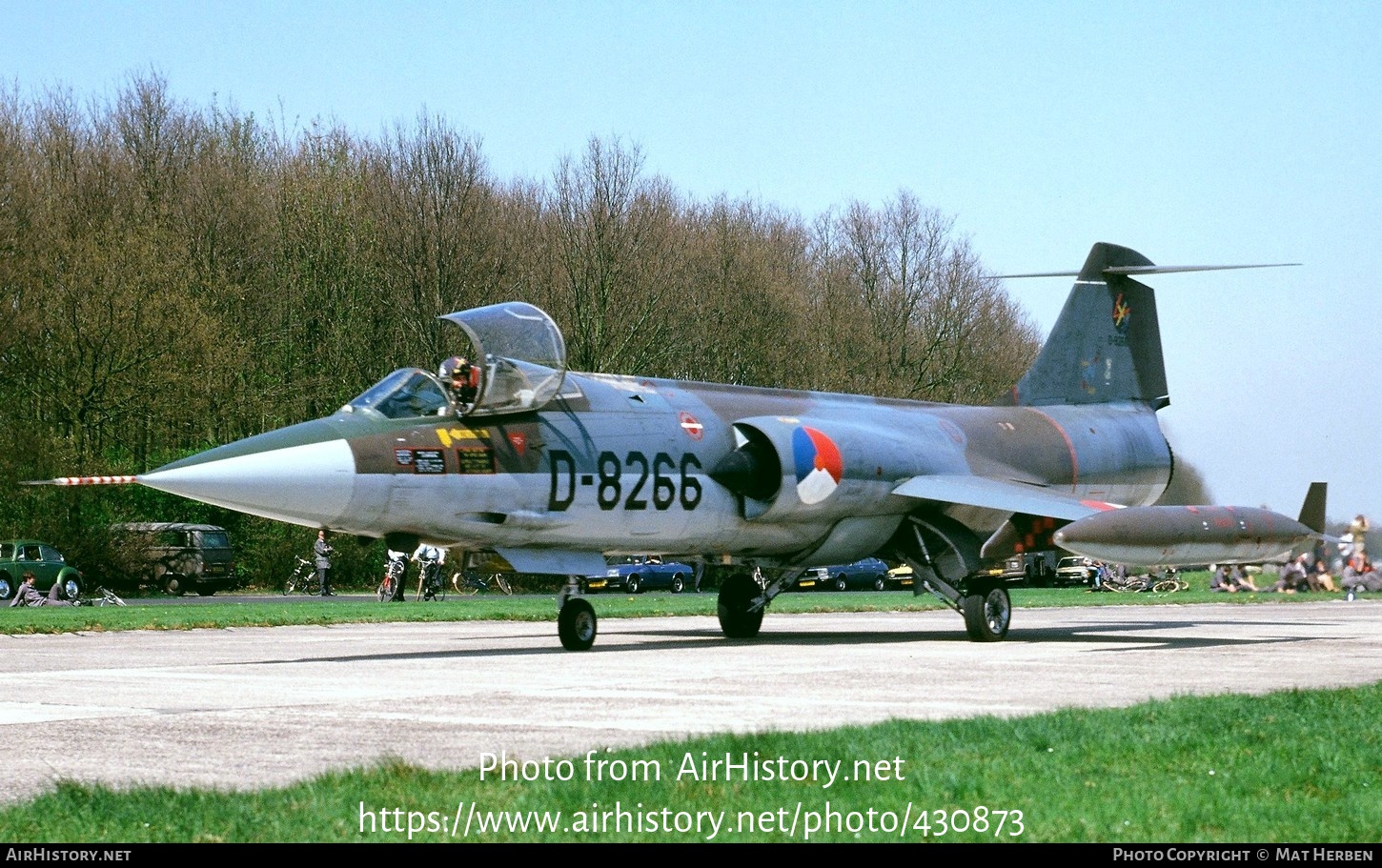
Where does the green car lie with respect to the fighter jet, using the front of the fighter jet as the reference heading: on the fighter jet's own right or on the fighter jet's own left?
on the fighter jet's own right

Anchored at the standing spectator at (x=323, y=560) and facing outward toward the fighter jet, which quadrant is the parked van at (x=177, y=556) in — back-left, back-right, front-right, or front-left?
back-right

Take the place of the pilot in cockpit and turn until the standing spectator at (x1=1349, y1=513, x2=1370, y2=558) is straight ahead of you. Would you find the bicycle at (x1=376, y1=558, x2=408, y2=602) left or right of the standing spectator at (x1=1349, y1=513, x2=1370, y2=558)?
left

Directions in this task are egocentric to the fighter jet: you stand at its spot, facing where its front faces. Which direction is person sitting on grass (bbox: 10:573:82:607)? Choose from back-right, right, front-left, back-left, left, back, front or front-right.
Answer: right

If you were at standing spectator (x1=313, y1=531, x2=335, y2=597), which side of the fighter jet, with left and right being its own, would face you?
right

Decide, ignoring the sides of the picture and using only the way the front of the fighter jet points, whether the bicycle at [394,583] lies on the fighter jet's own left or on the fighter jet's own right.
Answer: on the fighter jet's own right

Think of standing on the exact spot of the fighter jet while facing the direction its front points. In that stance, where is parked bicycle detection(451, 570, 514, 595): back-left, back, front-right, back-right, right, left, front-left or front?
back-right

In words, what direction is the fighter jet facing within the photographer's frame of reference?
facing the viewer and to the left of the viewer

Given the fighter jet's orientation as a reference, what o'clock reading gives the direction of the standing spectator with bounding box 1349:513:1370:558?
The standing spectator is roughly at 6 o'clock from the fighter jet.

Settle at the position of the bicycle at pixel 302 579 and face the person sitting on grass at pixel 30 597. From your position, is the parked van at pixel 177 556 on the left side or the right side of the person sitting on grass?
right
